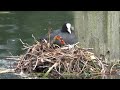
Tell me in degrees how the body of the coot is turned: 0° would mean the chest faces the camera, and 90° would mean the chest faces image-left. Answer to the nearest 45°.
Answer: approximately 315°
